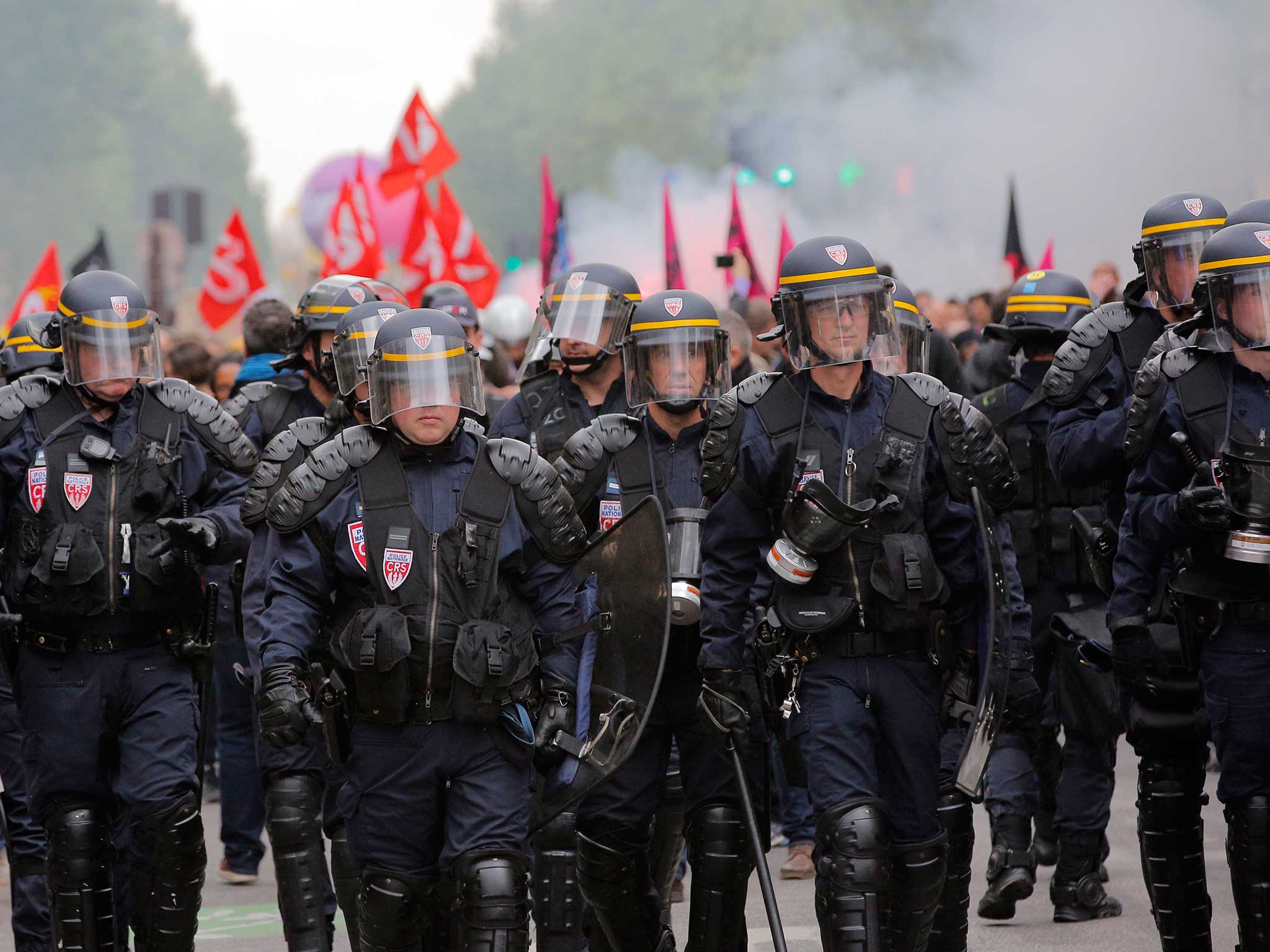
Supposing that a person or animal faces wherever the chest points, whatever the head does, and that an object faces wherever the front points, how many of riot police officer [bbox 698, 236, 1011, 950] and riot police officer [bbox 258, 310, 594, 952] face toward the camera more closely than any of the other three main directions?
2

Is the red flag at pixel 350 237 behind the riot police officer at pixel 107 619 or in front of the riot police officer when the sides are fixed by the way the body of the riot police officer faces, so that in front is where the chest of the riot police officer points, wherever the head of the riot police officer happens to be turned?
behind

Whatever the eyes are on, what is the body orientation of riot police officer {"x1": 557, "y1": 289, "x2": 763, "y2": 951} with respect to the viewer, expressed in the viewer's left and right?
facing the viewer

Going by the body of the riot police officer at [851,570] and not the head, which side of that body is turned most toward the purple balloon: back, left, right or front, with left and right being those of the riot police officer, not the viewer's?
back

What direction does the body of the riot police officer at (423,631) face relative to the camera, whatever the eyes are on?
toward the camera

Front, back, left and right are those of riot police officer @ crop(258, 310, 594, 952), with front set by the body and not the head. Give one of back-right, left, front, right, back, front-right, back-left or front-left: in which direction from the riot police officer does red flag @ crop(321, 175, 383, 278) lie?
back

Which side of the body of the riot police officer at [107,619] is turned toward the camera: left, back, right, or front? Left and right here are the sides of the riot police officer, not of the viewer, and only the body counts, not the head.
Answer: front

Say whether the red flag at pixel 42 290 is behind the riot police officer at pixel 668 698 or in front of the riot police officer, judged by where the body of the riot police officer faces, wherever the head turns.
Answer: behind

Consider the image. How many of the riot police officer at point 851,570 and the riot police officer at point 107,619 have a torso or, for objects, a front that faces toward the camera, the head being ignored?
2

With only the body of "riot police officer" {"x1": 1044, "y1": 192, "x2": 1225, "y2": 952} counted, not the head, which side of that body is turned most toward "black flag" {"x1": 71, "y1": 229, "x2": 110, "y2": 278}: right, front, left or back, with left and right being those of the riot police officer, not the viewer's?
back

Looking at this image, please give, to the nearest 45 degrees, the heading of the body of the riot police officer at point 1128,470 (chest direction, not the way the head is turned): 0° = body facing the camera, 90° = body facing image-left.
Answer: approximately 315°

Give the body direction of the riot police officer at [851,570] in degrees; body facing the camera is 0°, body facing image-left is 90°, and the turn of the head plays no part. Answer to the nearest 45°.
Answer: approximately 0°

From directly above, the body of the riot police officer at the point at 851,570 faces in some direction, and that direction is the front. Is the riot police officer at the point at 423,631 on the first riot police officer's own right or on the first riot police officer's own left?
on the first riot police officer's own right
